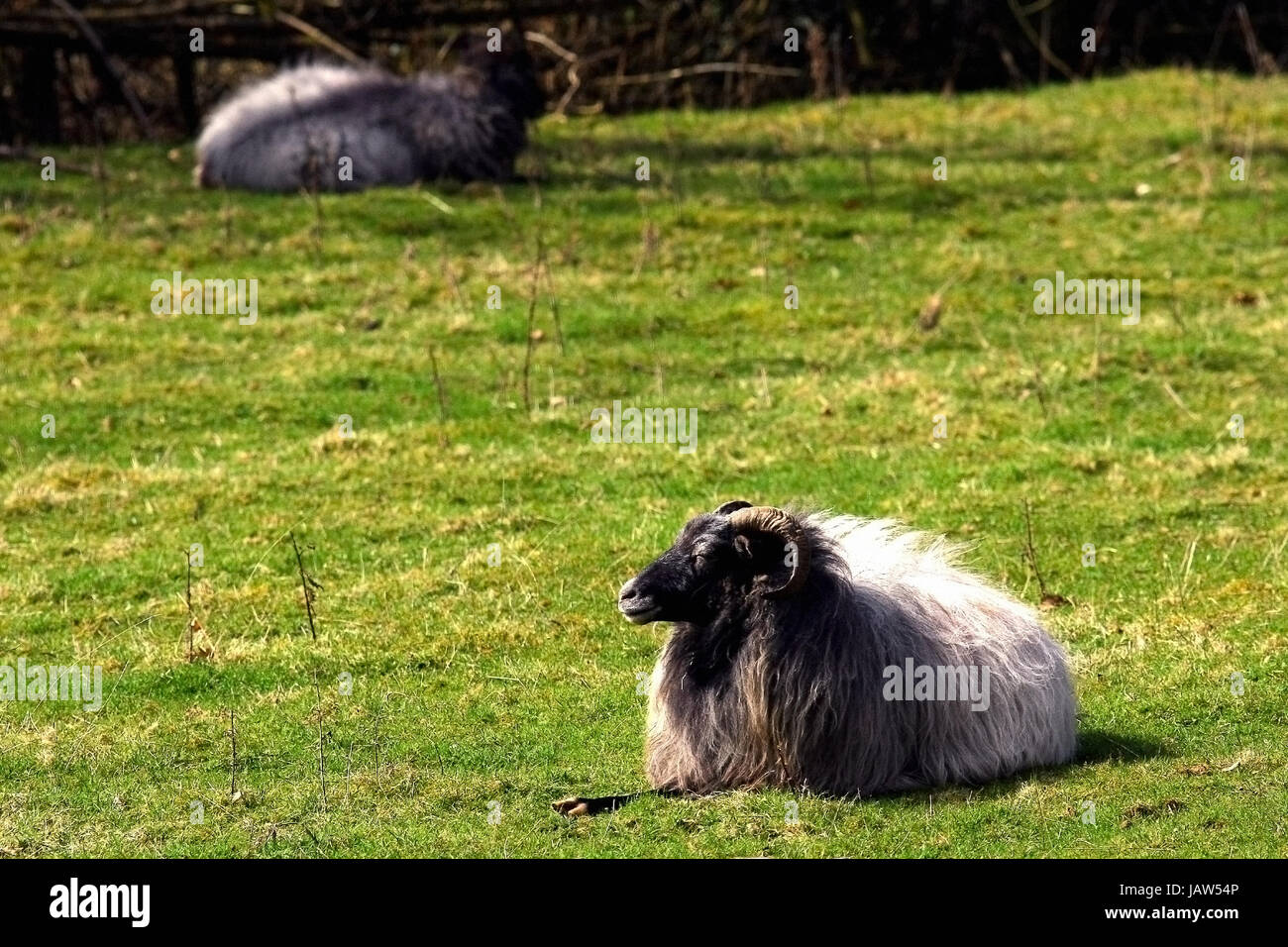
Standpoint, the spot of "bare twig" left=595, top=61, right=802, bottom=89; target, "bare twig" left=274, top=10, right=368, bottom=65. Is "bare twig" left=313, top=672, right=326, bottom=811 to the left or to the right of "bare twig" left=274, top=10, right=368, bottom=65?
left

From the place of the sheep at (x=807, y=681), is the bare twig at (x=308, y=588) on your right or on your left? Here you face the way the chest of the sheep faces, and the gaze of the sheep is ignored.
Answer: on your right

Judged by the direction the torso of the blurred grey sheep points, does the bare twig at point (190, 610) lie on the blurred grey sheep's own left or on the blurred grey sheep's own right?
on the blurred grey sheep's own right

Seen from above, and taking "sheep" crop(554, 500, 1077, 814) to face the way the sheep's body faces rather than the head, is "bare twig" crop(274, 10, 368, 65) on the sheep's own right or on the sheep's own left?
on the sheep's own right

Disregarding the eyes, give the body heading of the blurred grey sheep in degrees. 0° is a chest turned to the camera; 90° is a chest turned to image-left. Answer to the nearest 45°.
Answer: approximately 270°

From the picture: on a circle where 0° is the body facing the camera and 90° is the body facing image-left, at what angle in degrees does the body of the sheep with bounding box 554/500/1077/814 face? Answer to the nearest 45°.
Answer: approximately 45°

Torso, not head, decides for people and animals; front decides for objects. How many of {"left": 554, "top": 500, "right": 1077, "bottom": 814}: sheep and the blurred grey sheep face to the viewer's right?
1

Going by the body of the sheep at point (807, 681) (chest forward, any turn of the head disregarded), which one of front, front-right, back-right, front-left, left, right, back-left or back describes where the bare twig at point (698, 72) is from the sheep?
back-right

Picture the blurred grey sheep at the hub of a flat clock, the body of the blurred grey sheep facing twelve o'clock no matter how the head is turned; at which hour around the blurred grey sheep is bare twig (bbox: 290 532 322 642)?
The bare twig is roughly at 3 o'clock from the blurred grey sheep.

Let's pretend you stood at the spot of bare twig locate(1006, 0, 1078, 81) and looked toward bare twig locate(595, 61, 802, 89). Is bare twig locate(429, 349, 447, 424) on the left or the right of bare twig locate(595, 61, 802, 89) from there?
left

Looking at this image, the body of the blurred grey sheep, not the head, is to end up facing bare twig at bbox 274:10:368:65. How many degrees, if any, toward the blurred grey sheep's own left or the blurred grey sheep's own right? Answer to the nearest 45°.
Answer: approximately 90° to the blurred grey sheep's own left
